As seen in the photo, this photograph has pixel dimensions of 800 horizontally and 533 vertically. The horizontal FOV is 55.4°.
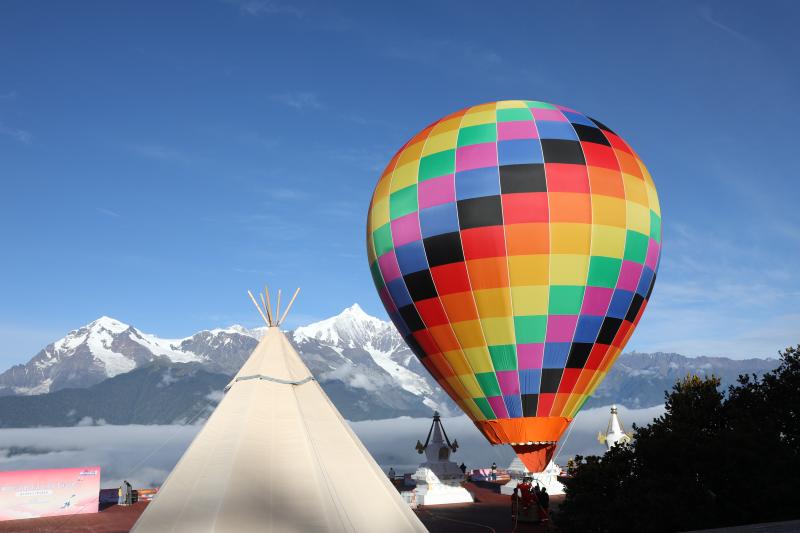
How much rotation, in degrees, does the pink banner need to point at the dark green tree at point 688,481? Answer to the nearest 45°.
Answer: approximately 45° to its left

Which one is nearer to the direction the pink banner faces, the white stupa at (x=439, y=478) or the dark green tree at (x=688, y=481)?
the dark green tree

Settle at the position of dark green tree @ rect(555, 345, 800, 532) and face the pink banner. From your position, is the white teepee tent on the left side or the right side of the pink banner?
left

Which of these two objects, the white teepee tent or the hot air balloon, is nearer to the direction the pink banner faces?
the white teepee tent

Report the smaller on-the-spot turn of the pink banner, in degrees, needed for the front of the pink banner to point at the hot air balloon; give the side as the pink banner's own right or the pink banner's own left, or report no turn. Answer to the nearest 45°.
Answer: approximately 45° to the pink banner's own left

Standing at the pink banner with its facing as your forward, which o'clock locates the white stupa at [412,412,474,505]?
The white stupa is roughly at 9 o'clock from the pink banner.

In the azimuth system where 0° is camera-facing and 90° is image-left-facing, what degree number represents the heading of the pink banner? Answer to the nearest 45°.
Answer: approximately 0°

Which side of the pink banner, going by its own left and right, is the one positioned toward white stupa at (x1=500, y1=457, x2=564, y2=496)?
left

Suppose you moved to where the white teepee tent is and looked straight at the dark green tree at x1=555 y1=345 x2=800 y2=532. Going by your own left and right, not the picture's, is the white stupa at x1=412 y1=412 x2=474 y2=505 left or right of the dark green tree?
left
